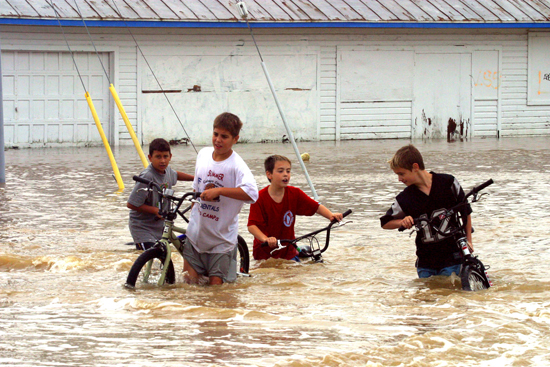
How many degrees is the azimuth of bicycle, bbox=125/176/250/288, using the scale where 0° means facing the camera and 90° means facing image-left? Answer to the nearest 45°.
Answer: approximately 45°

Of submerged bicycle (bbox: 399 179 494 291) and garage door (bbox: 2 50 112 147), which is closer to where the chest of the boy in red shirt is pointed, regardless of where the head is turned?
the submerged bicycle

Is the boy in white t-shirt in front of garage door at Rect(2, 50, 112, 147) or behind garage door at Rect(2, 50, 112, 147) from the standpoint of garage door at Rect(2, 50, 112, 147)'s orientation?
in front

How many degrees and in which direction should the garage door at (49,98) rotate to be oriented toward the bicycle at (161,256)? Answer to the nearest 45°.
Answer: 0° — it already faces it

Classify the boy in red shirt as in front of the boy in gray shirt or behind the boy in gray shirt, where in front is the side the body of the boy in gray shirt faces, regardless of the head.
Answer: in front

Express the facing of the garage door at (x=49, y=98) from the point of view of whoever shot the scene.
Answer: facing the viewer

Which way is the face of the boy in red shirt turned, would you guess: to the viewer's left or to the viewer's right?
to the viewer's right

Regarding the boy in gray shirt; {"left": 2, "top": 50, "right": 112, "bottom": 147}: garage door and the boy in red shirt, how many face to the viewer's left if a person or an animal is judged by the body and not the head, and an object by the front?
0

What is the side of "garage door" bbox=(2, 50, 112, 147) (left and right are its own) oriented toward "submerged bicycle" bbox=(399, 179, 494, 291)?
front

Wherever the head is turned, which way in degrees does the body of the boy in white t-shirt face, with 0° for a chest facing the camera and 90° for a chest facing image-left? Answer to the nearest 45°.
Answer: approximately 45°

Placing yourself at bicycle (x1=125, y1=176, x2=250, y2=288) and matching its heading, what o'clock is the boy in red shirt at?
The boy in red shirt is roughly at 6 o'clock from the bicycle.

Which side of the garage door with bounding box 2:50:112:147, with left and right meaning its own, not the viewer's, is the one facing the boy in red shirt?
front

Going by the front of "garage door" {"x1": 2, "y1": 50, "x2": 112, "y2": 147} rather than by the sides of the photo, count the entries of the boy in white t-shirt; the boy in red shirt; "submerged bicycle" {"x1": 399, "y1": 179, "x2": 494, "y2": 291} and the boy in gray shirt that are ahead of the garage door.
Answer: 4

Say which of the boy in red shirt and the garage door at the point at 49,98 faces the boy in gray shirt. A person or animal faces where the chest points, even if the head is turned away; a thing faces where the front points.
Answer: the garage door

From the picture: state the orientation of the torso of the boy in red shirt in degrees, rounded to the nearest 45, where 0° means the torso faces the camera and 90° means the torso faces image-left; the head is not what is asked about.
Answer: approximately 315°

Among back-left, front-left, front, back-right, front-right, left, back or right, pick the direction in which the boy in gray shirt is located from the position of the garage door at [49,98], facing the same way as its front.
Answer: front
